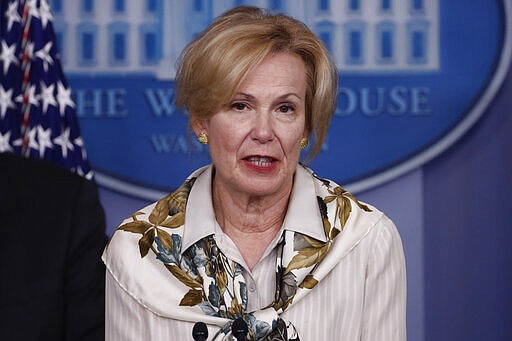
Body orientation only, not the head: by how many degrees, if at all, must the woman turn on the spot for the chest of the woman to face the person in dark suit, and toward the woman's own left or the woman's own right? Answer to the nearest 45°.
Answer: approximately 90° to the woman's own right

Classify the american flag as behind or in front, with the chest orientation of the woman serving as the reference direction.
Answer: behind

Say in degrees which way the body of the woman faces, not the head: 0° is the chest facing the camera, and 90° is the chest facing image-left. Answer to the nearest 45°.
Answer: approximately 0°

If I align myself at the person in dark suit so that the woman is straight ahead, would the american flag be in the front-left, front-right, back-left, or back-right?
back-left
